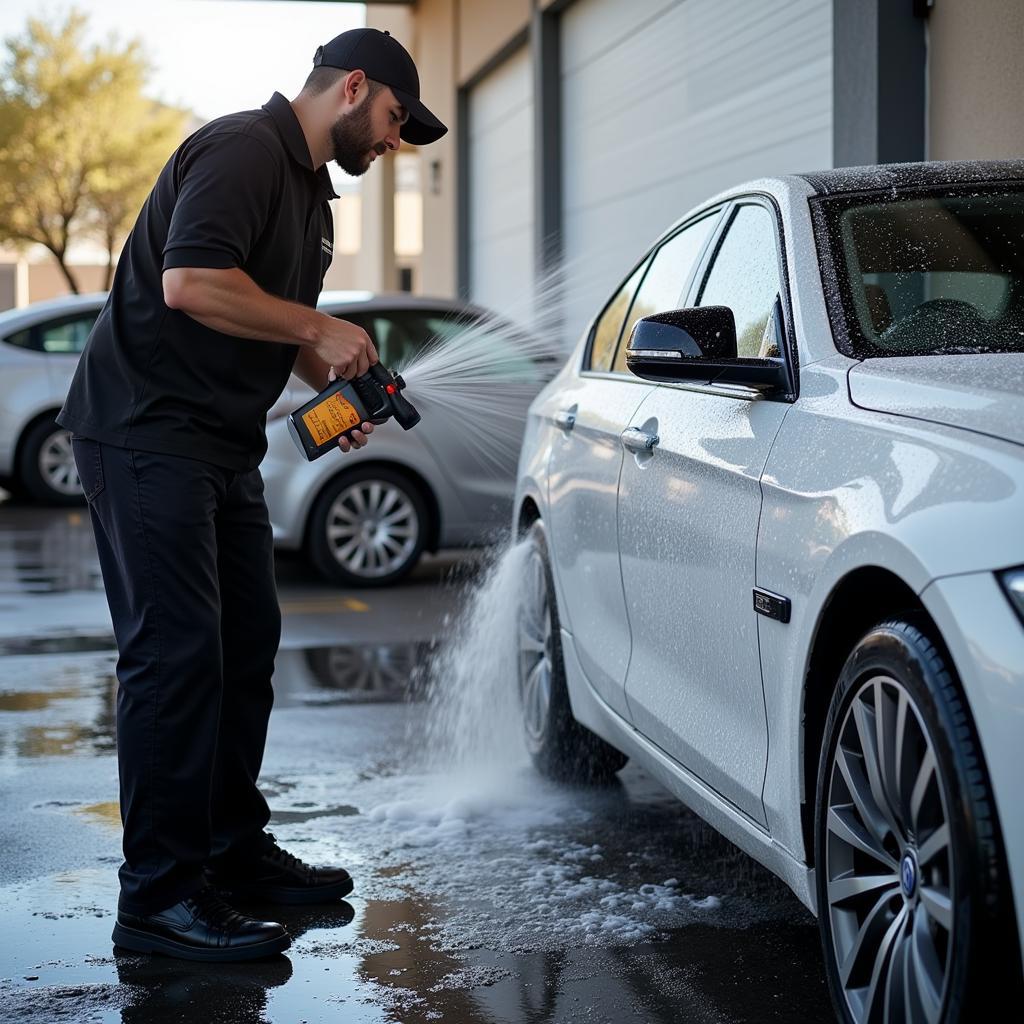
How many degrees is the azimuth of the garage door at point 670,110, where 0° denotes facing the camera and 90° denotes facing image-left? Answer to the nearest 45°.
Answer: approximately 45°

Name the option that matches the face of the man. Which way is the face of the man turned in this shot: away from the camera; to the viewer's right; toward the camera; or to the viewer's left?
to the viewer's right

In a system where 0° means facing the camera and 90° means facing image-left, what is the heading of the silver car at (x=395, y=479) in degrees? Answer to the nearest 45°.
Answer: approximately 270°

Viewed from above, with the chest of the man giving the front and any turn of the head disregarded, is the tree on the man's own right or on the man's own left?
on the man's own left

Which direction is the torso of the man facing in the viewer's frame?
to the viewer's right

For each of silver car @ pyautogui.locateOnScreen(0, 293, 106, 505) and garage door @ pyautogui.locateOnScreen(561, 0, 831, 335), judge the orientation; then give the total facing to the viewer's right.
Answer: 1

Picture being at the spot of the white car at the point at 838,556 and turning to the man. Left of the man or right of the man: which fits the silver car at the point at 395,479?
right
